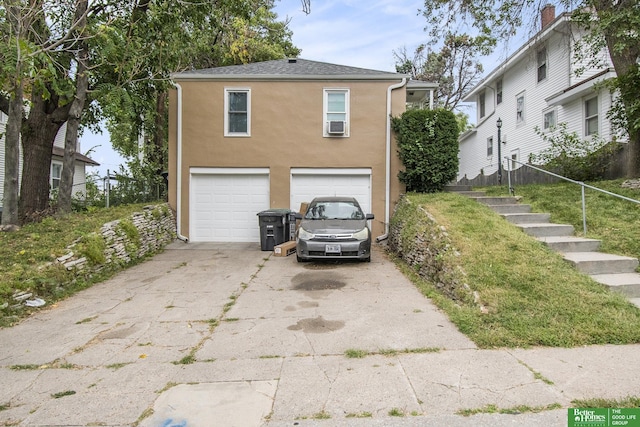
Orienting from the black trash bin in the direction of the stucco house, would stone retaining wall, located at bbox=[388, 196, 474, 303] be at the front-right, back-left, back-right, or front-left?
back-right

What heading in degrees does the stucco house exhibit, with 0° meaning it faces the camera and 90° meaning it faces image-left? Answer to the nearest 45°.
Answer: approximately 0°

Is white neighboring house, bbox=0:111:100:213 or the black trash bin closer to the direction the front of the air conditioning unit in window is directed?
the black trash bin
